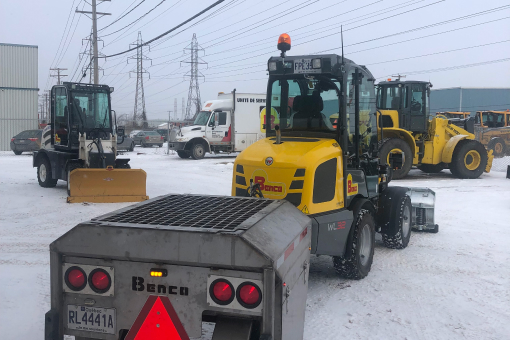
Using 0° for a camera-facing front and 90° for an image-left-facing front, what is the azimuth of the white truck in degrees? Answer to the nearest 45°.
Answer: approximately 45°

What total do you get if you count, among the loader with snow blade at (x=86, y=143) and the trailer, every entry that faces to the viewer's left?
0

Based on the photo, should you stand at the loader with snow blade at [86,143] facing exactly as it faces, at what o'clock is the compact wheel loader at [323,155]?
The compact wheel loader is roughly at 1 o'clock from the loader with snow blade.

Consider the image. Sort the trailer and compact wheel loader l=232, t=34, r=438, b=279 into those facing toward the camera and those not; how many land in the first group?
0

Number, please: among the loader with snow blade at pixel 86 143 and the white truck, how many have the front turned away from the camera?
0

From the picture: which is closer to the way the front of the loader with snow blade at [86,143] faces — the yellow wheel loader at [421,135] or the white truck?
the yellow wheel loader

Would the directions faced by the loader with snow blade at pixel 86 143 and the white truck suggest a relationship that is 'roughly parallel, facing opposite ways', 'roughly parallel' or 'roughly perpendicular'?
roughly perpendicular

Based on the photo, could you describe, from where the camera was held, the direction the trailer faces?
facing away from the viewer and to the right of the viewer

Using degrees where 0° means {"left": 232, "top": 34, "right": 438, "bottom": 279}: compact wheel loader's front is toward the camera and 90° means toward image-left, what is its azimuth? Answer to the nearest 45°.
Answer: approximately 225°

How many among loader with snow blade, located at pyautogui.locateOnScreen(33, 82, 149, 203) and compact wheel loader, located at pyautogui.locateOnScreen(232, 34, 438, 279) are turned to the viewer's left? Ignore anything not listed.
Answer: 0

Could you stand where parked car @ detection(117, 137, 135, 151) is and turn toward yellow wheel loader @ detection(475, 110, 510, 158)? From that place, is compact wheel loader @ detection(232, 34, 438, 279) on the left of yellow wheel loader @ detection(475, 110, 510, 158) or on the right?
right

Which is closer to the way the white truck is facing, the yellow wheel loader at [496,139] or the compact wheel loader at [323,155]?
the compact wheel loader

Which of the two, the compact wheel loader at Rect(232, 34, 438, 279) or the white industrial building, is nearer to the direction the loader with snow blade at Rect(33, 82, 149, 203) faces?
the compact wheel loader

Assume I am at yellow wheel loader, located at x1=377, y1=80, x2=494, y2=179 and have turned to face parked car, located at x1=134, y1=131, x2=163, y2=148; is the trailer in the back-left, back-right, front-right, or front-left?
back-left
